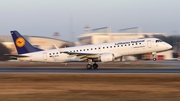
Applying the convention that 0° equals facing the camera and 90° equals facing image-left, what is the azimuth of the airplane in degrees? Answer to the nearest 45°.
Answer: approximately 270°
